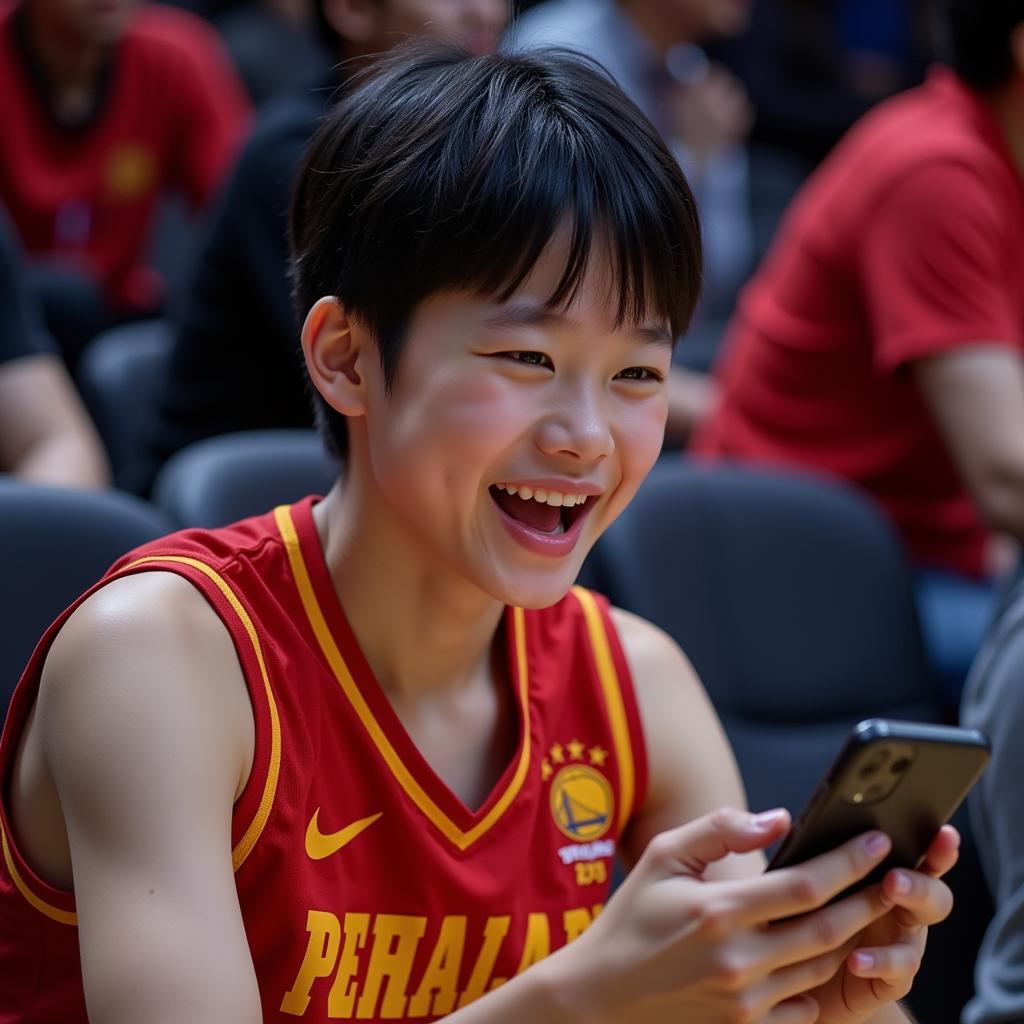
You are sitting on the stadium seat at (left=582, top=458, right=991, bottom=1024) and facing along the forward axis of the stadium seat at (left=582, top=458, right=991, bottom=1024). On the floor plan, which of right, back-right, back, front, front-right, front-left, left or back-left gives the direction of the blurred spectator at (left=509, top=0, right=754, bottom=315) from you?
back

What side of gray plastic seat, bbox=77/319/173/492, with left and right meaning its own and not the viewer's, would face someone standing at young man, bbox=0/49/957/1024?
front

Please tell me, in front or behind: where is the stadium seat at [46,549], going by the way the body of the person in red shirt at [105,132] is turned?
in front

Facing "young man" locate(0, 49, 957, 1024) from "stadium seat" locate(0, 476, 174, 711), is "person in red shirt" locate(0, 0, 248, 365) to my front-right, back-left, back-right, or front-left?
back-left

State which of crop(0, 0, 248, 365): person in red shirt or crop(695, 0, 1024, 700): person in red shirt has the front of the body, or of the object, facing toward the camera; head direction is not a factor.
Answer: crop(0, 0, 248, 365): person in red shirt

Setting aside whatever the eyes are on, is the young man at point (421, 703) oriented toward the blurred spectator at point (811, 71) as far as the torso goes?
no

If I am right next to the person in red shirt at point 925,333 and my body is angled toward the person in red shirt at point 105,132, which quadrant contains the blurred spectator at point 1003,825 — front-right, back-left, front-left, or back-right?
back-left

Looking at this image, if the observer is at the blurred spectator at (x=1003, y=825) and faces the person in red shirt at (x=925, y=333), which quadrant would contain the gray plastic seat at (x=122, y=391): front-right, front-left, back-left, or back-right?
front-left

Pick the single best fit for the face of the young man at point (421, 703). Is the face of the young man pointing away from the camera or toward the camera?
toward the camera

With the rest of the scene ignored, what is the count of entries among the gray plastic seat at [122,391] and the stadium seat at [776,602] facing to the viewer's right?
0

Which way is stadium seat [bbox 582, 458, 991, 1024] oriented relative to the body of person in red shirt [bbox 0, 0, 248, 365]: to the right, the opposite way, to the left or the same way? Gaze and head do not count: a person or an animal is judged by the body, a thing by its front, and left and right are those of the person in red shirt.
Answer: the same way

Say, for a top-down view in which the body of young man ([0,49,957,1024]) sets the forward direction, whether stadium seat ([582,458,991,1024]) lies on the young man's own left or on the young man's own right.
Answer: on the young man's own left

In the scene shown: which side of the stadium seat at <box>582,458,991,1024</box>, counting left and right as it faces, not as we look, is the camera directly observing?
front
